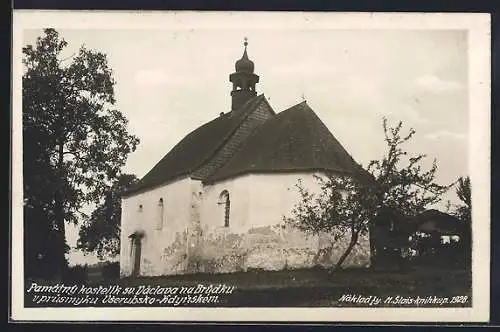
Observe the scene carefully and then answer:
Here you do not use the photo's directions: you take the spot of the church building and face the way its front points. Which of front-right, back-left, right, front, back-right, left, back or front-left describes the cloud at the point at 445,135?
back-right

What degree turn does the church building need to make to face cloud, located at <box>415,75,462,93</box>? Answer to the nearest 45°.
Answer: approximately 135° to its right
